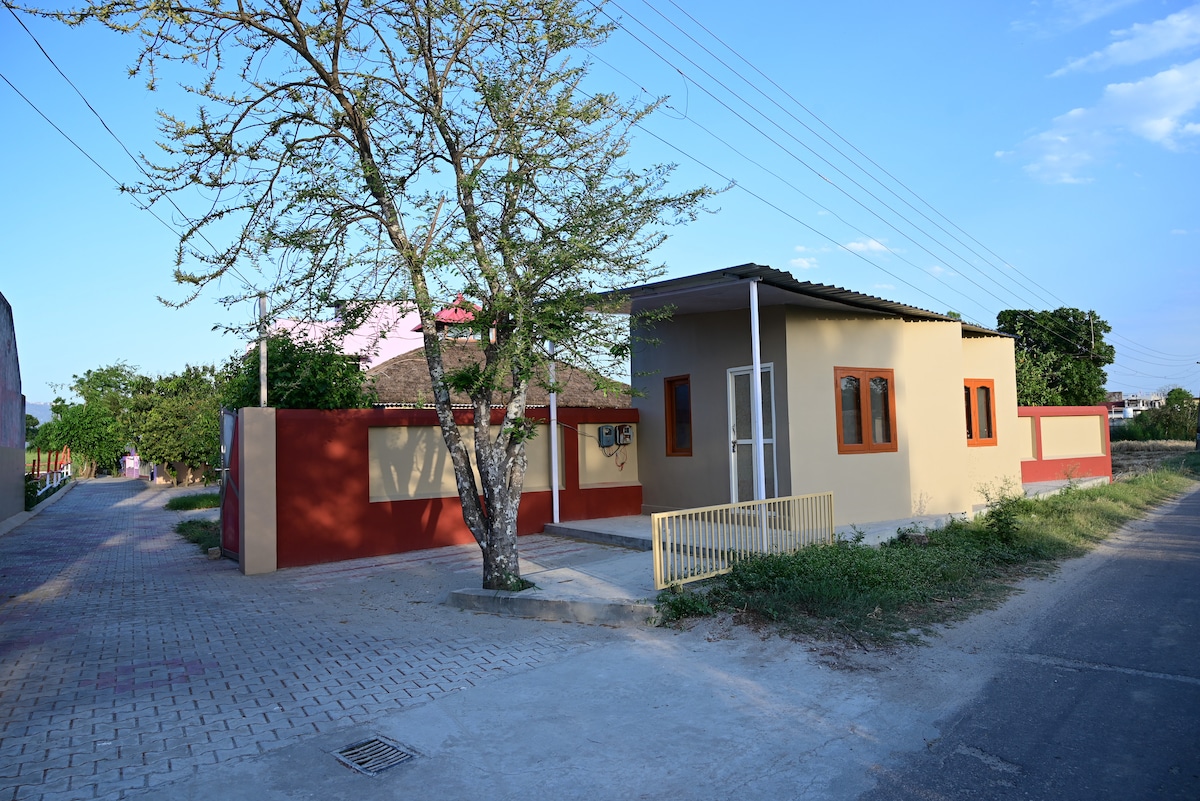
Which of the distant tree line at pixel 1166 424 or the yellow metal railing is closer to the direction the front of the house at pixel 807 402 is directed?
the yellow metal railing

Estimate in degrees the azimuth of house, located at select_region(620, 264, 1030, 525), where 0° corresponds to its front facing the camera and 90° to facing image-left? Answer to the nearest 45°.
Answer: approximately 45°

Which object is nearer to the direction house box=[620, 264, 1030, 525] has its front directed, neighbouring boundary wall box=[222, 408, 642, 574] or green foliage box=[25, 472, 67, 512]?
the neighbouring boundary wall

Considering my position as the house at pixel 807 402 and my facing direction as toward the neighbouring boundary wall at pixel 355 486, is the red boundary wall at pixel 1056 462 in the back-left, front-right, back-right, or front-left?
back-right

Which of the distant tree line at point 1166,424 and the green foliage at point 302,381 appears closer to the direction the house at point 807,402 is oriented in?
the green foliage

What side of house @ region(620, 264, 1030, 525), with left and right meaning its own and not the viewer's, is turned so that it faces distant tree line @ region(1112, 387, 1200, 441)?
back

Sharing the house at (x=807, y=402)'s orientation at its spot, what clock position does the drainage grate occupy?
The drainage grate is roughly at 11 o'clock from the house.

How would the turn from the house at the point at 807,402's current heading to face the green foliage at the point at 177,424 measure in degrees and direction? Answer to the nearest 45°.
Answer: approximately 90° to its right

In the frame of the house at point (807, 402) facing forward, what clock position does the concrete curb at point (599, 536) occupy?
The concrete curb is roughly at 1 o'clock from the house.

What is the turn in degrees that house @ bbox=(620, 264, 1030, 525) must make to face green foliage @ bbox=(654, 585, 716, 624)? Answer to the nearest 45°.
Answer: approximately 45° to its left

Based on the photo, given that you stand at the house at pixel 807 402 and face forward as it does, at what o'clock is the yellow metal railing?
The yellow metal railing is roughly at 11 o'clock from the house.

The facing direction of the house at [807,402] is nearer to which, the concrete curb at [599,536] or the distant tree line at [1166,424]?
the concrete curb
